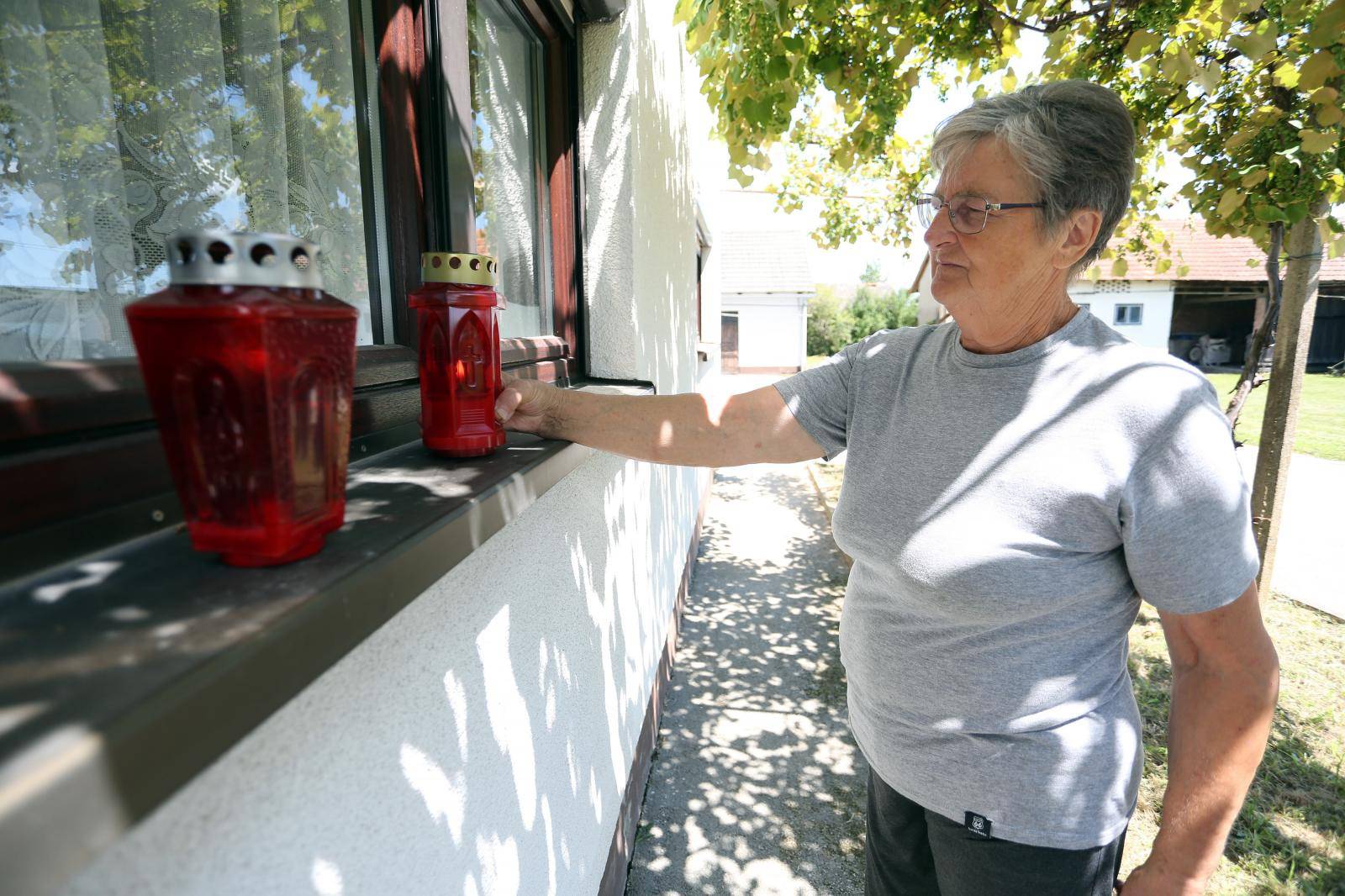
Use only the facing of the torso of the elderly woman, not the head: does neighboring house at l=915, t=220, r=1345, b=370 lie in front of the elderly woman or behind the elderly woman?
behind

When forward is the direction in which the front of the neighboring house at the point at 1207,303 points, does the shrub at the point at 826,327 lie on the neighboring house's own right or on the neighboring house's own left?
on the neighboring house's own right

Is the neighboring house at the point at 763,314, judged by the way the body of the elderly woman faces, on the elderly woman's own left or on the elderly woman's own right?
on the elderly woman's own right

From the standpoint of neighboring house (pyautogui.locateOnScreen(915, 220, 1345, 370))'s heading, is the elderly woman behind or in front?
in front

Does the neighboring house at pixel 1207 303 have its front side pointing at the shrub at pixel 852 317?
no

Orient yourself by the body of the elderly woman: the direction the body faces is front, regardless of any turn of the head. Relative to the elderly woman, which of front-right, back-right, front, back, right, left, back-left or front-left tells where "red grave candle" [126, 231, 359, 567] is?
front

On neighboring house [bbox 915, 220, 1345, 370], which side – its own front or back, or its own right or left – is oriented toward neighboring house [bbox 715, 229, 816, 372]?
right

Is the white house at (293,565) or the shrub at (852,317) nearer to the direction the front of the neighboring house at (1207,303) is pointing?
the white house

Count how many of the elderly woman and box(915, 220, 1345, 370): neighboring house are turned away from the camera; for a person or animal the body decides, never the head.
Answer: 0

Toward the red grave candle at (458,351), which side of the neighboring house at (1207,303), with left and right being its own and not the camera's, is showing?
front

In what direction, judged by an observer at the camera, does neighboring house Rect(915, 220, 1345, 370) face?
facing the viewer

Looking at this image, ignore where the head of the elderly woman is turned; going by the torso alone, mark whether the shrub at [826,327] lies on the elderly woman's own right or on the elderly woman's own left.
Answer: on the elderly woman's own right

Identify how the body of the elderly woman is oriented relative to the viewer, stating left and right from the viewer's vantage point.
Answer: facing the viewer and to the left of the viewer

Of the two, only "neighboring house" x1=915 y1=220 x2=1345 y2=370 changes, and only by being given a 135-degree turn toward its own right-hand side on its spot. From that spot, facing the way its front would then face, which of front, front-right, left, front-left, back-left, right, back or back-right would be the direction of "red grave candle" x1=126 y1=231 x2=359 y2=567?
back-left

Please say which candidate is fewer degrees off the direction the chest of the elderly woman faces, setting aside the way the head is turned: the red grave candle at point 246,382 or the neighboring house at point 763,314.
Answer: the red grave candle

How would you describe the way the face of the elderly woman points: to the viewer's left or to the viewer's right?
to the viewer's left

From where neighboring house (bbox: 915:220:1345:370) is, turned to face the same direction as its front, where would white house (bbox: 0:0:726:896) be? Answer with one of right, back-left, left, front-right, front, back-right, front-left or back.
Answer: front
